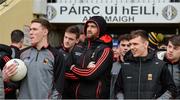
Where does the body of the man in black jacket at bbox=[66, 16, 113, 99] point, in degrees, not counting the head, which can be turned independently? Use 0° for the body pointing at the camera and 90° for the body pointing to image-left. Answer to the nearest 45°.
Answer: approximately 45°

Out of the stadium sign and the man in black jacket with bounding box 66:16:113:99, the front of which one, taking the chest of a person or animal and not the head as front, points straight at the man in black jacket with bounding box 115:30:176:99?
the stadium sign

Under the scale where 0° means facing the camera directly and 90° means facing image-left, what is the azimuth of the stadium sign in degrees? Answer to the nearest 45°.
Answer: approximately 0°

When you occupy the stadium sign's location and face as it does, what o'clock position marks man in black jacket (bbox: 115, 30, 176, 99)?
The man in black jacket is roughly at 12 o'clock from the stadium sign.

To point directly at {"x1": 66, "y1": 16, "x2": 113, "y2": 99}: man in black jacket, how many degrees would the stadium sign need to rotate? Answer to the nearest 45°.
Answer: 0° — it already faces them

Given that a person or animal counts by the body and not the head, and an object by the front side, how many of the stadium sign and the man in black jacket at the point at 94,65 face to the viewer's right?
0
